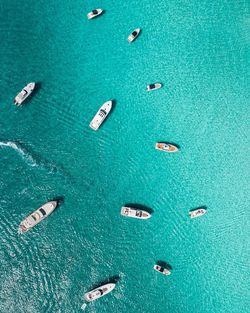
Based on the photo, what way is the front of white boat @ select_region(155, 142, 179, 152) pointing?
to the viewer's right

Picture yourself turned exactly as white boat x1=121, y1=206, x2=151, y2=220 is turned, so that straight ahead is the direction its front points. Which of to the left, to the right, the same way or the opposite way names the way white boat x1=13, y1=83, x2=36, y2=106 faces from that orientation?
to the left

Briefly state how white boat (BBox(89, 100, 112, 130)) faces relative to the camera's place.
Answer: facing away from the viewer and to the right of the viewer

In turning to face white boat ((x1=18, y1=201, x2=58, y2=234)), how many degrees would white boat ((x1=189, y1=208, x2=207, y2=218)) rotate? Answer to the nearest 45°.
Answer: approximately 180°

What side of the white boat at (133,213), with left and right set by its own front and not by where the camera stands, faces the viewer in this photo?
right

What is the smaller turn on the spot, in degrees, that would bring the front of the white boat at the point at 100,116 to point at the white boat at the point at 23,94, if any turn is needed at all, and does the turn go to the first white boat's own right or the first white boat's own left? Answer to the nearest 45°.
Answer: approximately 135° to the first white boat's own left

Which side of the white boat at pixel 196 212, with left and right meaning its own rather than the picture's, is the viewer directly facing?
right
